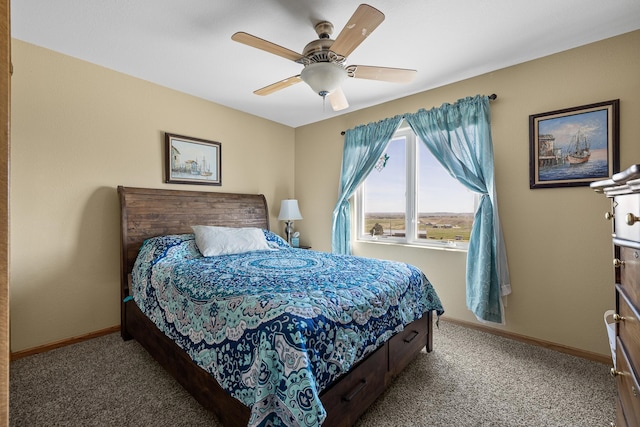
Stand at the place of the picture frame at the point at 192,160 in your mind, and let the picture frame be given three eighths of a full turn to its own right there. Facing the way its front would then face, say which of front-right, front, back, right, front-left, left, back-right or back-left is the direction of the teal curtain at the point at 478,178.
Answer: back-left

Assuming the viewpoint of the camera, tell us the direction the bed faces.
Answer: facing the viewer and to the right of the viewer

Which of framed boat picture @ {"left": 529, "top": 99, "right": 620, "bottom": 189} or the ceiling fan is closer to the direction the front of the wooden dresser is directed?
the ceiling fan

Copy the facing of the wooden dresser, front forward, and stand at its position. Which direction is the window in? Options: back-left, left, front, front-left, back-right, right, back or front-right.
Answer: front-right

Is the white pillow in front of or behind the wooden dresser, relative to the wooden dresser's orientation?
in front

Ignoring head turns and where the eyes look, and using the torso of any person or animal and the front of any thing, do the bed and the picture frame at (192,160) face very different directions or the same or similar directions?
same or similar directions

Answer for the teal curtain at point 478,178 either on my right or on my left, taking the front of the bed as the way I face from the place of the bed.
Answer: on my left

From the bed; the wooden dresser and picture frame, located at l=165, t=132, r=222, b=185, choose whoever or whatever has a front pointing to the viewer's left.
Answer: the wooden dresser

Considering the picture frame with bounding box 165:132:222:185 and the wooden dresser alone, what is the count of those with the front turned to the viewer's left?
1

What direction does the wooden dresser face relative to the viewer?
to the viewer's left

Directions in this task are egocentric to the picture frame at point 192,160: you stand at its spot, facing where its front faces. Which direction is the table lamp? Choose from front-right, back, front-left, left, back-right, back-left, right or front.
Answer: front-left

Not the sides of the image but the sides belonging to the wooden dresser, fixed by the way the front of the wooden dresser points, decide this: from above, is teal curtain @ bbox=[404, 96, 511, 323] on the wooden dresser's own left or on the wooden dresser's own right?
on the wooden dresser's own right

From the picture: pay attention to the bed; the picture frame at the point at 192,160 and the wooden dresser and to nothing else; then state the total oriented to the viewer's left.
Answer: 1

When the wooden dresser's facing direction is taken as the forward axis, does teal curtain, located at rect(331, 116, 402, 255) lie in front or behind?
in front

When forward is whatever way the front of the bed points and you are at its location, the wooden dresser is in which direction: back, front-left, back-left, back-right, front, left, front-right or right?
front

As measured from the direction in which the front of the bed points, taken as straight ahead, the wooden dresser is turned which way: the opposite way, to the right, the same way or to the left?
the opposite way

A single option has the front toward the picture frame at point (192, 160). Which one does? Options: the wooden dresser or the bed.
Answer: the wooden dresser
